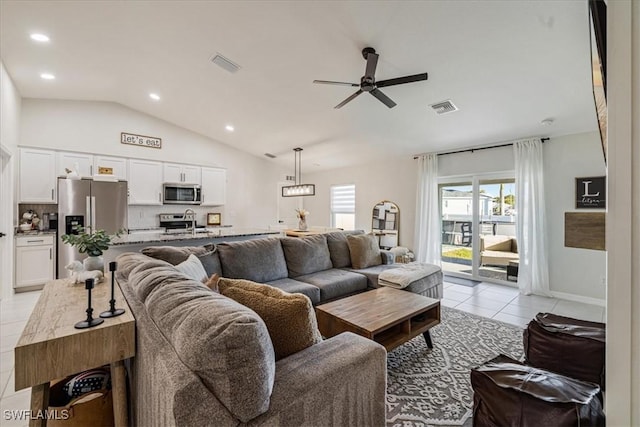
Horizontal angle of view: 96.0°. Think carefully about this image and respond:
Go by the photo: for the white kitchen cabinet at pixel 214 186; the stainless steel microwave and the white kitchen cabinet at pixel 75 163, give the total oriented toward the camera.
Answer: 3

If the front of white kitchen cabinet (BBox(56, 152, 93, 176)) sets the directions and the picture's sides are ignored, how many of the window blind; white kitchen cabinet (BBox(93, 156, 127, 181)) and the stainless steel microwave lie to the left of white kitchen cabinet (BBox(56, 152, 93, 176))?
3

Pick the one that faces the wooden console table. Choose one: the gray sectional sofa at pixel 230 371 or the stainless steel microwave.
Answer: the stainless steel microwave

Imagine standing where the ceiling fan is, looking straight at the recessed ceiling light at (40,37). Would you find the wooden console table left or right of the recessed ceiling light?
left

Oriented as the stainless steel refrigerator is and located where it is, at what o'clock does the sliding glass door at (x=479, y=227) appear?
The sliding glass door is roughly at 10 o'clock from the stainless steel refrigerator.

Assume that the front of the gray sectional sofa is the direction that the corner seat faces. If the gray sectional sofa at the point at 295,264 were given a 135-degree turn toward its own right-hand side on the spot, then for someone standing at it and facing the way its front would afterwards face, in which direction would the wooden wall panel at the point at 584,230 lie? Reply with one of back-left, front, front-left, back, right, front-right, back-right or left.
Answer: back

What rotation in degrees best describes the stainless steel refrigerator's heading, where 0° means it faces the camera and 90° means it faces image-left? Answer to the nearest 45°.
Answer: approximately 0°

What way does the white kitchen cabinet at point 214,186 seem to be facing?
toward the camera

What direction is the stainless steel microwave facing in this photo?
toward the camera

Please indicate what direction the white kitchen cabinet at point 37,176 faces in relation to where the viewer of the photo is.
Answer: facing the viewer

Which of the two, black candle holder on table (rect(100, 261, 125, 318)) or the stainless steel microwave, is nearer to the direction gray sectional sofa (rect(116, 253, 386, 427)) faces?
the stainless steel microwave

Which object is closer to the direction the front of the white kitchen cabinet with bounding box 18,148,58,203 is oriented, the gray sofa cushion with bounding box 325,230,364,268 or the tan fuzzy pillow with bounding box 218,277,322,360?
the tan fuzzy pillow

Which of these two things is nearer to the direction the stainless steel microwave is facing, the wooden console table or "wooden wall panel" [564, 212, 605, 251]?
the wooden console table

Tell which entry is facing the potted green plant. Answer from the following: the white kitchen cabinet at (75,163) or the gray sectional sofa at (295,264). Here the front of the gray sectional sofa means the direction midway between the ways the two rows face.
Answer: the white kitchen cabinet

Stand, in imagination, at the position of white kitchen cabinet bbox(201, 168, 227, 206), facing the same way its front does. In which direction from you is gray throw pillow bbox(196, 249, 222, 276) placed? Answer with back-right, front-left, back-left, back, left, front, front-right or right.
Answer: front

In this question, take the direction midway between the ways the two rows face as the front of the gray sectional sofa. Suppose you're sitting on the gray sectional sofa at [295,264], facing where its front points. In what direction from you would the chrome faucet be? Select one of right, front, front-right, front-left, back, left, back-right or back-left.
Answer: back
